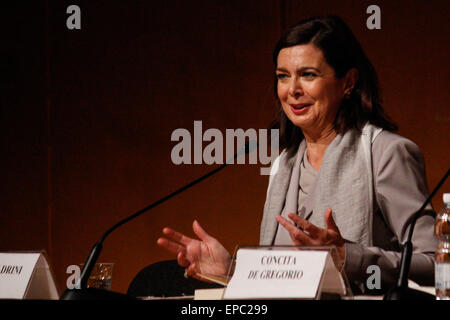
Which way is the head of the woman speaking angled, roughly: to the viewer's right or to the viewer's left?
to the viewer's left

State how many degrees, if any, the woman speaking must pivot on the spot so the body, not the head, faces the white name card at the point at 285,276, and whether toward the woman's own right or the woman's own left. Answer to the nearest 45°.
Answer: approximately 45° to the woman's own left

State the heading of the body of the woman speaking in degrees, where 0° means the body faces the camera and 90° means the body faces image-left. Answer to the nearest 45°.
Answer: approximately 45°
